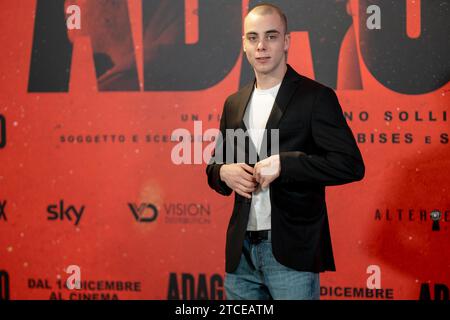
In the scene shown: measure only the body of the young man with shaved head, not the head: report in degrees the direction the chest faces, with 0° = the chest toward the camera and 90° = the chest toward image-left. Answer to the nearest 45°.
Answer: approximately 45°
